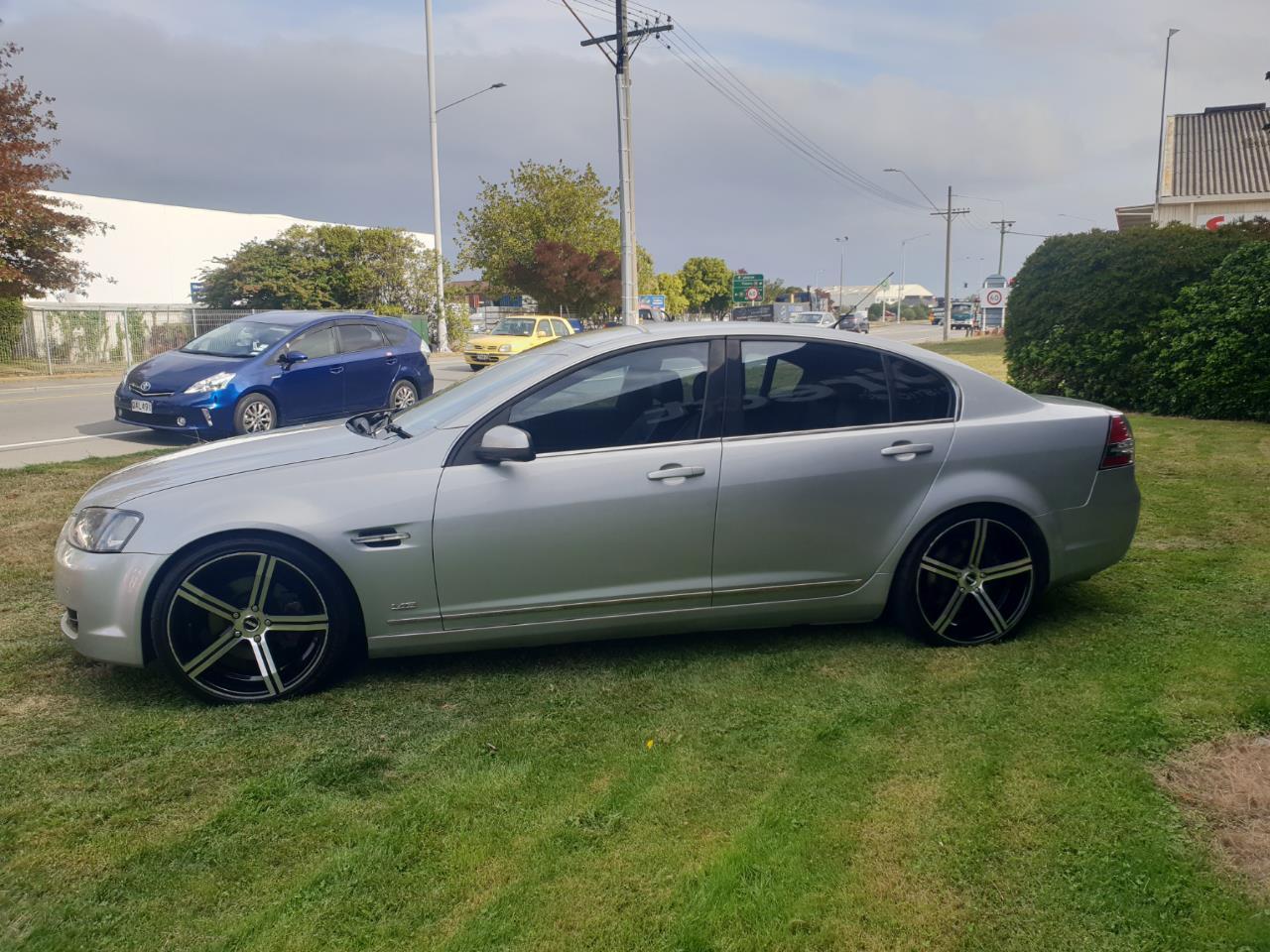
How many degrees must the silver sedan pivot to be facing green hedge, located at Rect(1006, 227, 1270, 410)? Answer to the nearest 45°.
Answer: approximately 135° to its right

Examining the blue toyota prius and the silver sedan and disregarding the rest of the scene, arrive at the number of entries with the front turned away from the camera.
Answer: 0

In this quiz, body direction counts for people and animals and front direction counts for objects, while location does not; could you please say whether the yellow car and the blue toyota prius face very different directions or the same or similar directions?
same or similar directions

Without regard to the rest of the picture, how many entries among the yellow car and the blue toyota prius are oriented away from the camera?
0

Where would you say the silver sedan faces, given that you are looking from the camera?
facing to the left of the viewer

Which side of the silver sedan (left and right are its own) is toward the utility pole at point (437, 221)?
right

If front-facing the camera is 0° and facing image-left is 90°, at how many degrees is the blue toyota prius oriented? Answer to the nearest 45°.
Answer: approximately 45°

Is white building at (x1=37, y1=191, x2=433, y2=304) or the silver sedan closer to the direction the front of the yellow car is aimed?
the silver sedan

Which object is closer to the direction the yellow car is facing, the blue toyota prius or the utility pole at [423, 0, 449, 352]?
the blue toyota prius

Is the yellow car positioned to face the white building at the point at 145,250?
no

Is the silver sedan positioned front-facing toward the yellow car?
no

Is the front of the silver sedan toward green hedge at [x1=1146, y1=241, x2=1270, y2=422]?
no

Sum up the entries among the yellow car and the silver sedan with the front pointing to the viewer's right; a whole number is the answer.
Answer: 0

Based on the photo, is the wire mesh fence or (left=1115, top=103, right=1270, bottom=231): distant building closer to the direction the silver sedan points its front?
the wire mesh fence

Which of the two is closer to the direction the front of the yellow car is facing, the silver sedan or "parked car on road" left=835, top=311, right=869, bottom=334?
the silver sedan
